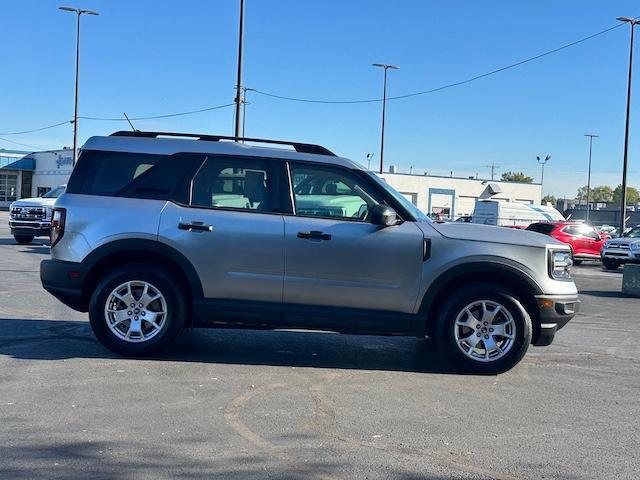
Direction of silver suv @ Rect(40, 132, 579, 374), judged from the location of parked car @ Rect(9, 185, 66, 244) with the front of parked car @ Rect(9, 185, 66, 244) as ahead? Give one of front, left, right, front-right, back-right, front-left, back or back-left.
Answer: front-left

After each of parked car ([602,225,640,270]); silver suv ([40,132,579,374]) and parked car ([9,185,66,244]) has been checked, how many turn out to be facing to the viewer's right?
1

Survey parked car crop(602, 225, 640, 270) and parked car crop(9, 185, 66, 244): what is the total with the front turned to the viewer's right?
0

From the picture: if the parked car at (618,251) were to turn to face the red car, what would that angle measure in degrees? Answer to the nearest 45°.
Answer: approximately 90° to its right

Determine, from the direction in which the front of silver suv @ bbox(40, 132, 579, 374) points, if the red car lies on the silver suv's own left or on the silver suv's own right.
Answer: on the silver suv's own left

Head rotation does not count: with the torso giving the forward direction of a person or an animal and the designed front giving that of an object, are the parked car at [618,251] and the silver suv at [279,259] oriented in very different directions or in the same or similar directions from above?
very different directions

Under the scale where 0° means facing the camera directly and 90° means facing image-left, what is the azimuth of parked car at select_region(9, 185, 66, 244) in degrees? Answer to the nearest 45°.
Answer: approximately 45°

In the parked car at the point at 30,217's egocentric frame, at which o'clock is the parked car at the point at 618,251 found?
the parked car at the point at 618,251 is roughly at 8 o'clock from the parked car at the point at 30,217.

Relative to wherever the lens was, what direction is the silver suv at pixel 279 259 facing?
facing to the right of the viewer

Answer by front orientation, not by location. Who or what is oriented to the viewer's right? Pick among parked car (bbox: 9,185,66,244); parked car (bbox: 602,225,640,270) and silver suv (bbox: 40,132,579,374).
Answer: the silver suv

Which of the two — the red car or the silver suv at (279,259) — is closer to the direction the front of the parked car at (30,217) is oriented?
the silver suv

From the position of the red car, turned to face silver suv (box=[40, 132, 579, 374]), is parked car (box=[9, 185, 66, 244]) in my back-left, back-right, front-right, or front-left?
front-right

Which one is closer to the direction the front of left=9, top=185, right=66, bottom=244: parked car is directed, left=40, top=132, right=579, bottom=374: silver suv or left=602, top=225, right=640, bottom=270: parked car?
the silver suv

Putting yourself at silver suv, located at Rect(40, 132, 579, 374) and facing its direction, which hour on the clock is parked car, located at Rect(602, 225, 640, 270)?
The parked car is roughly at 10 o'clock from the silver suv.
